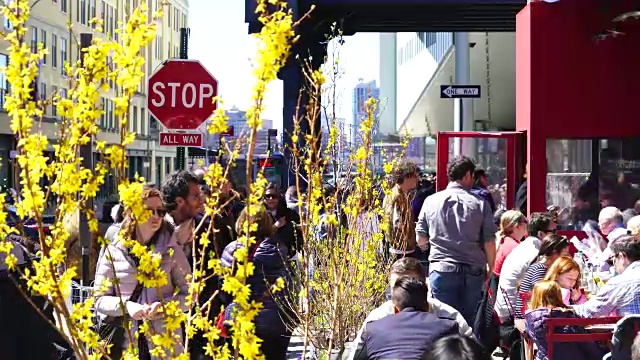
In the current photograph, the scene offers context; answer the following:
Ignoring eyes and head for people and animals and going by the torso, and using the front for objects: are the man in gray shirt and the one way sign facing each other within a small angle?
yes

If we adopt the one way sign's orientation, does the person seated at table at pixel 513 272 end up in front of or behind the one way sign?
in front

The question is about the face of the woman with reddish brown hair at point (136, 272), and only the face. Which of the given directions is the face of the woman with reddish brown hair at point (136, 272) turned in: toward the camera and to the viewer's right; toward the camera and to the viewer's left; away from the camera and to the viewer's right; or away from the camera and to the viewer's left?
toward the camera and to the viewer's right

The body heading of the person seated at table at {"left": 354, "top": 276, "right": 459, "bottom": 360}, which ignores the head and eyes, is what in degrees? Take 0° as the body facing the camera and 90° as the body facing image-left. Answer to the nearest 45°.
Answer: approximately 180°

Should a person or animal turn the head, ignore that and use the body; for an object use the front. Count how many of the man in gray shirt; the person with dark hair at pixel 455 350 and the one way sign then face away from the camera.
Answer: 2

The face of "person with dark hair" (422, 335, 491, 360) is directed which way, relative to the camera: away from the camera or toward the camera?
away from the camera

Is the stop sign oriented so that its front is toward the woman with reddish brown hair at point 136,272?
yes

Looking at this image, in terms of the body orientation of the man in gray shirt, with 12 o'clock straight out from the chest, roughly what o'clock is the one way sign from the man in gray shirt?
The one way sign is roughly at 12 o'clock from the man in gray shirt.

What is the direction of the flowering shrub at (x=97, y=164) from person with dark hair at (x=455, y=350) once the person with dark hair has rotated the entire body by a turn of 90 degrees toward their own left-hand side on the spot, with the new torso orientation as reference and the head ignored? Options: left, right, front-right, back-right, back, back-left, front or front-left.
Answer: front

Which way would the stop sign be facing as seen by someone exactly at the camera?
facing the viewer

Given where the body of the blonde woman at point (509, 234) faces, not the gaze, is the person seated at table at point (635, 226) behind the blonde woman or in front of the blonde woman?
in front
